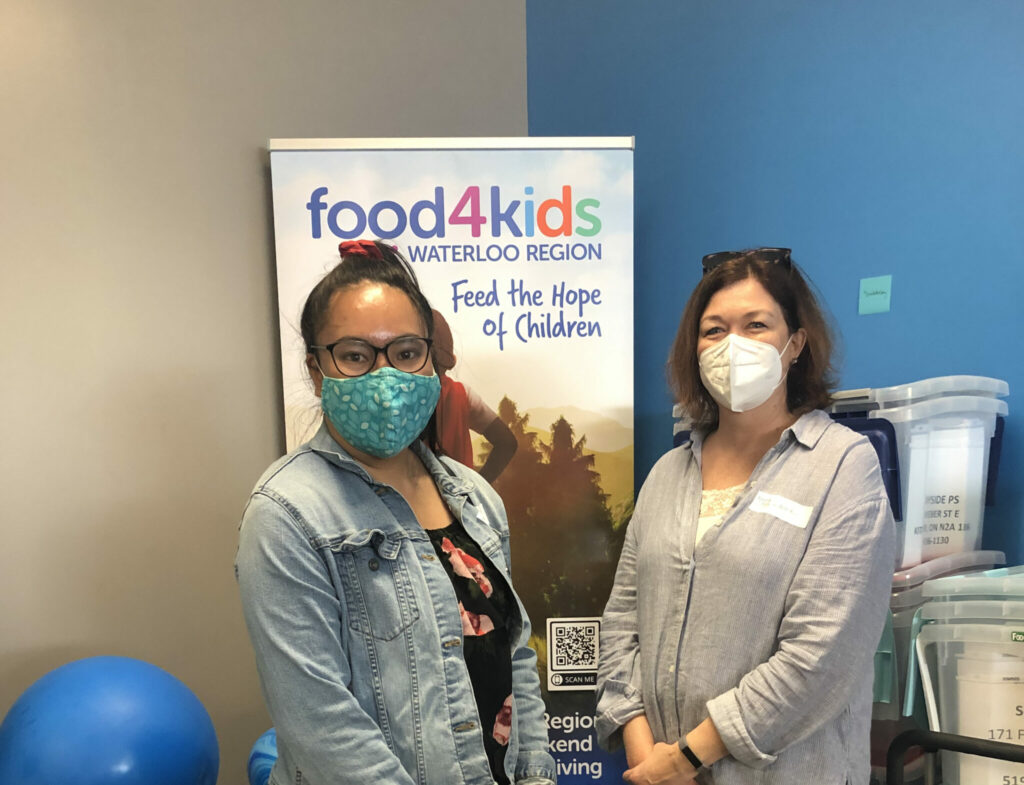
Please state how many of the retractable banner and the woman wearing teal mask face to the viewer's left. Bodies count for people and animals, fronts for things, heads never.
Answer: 0

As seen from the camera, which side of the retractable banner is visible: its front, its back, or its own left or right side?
front

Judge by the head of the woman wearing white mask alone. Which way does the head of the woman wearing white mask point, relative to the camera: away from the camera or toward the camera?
toward the camera

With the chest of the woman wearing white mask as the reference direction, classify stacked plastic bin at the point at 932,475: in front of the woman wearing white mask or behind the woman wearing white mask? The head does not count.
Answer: behind

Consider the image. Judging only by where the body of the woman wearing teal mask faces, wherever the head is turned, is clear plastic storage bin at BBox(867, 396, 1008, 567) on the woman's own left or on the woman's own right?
on the woman's own left

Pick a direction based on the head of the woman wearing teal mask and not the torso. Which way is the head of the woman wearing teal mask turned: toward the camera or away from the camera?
toward the camera

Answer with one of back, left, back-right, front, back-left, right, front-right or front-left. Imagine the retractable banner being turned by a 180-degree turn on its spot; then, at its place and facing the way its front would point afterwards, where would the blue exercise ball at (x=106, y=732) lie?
back-left

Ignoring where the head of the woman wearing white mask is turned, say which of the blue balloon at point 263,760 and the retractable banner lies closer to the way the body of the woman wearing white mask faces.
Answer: the blue balloon

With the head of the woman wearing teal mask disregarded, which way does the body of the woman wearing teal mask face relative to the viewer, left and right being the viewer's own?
facing the viewer and to the right of the viewer

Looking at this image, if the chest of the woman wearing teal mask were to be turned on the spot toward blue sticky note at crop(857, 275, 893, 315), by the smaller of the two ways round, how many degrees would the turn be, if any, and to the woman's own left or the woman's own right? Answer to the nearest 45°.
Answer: approximately 90° to the woman's own left

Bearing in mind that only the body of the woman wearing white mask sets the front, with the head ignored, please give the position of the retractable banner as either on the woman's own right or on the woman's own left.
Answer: on the woman's own right

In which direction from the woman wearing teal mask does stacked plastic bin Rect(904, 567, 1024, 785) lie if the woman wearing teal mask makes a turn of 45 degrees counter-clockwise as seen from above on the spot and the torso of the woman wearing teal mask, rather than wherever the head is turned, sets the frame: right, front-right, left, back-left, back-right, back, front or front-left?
front

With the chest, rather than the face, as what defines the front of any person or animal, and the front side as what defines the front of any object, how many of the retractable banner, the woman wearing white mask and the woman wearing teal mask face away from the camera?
0

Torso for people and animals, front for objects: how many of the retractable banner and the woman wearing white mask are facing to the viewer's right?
0
